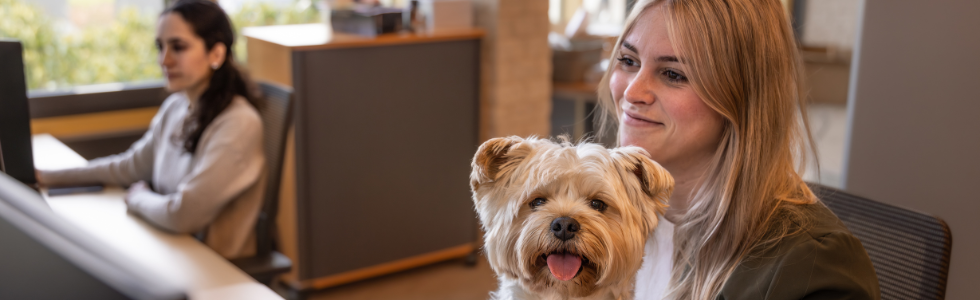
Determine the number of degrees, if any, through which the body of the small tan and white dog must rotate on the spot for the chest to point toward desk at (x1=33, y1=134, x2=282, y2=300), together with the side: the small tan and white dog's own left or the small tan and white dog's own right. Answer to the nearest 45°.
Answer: approximately 135° to the small tan and white dog's own right

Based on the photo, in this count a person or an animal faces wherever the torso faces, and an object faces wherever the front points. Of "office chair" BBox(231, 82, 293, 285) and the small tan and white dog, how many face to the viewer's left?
1

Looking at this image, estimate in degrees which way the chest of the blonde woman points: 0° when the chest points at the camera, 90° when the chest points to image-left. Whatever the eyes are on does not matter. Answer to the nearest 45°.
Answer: approximately 45°

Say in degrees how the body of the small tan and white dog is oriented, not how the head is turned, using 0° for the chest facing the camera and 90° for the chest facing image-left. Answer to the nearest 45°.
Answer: approximately 0°

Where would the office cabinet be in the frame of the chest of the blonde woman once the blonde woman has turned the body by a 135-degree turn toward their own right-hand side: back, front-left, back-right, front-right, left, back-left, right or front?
front-left

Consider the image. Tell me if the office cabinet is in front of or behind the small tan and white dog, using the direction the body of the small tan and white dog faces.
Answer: behind

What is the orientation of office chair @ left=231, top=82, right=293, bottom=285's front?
to the viewer's left

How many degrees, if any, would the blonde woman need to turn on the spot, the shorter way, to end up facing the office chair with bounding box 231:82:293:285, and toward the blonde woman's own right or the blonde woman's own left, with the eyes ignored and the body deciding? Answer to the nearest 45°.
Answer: approximately 90° to the blonde woman's own right
